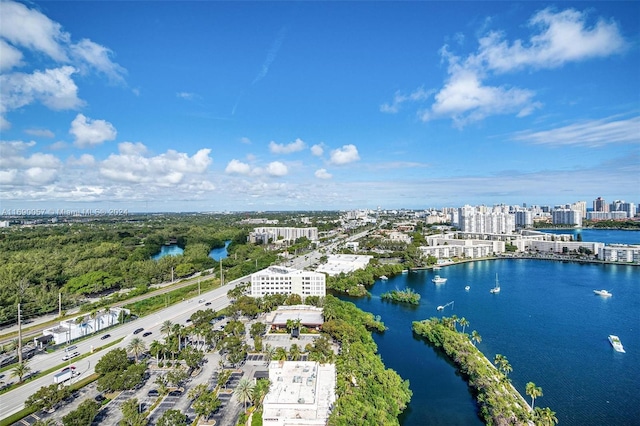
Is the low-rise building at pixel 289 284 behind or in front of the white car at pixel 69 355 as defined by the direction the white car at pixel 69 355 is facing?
behind

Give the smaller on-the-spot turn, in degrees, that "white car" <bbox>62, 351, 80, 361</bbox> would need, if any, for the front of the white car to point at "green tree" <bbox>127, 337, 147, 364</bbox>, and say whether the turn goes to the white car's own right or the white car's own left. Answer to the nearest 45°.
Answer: approximately 90° to the white car's own left

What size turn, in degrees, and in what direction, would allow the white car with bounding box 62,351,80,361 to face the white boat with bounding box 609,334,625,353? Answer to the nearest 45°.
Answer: approximately 90° to its left

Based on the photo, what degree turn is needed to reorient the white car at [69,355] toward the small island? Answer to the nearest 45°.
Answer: approximately 135° to its left

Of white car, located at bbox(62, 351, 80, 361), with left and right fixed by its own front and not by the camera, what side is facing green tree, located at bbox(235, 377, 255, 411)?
left

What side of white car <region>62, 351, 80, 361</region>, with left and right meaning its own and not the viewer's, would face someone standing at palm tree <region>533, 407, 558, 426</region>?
left

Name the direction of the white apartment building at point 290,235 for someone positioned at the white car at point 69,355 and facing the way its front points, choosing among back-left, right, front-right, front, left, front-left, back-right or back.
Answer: back

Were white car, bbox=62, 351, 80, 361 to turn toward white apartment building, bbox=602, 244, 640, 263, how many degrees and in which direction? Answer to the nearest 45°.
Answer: approximately 135° to its left

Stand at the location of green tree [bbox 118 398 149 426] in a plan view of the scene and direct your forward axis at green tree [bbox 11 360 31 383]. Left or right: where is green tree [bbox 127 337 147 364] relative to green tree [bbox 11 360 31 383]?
right

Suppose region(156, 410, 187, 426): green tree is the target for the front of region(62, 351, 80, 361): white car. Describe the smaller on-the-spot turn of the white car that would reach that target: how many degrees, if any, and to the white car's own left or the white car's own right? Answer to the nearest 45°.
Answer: approximately 45° to the white car's own left
